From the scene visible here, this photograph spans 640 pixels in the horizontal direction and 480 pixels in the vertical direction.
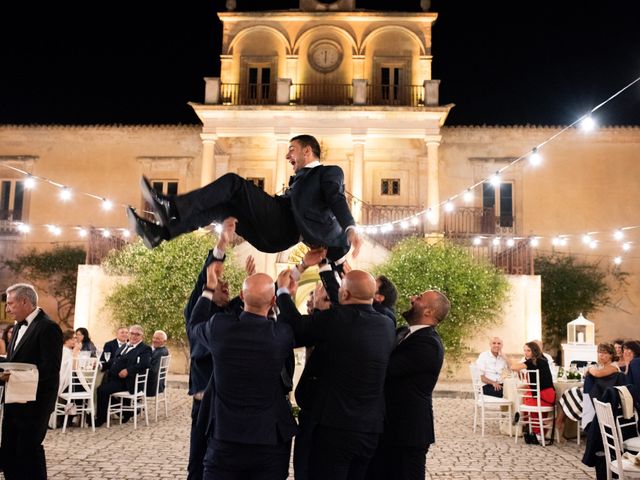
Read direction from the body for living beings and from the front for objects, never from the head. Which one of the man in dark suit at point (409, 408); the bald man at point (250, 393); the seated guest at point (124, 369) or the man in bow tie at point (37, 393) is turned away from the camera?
the bald man

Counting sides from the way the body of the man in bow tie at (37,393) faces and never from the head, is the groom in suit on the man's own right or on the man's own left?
on the man's own left

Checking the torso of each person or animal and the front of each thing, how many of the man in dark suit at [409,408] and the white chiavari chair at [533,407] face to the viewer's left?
1

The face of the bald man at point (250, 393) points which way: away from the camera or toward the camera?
away from the camera

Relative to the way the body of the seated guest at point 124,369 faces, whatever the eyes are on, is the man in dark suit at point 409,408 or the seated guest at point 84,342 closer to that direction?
the man in dark suit

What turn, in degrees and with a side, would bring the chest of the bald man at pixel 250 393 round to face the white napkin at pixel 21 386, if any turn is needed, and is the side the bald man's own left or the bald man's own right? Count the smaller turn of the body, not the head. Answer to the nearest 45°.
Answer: approximately 45° to the bald man's own left
